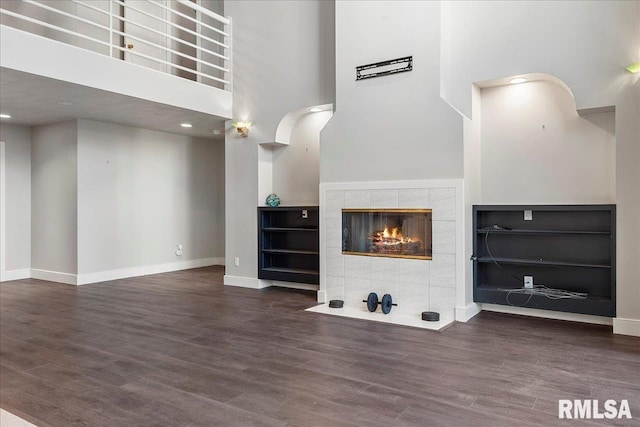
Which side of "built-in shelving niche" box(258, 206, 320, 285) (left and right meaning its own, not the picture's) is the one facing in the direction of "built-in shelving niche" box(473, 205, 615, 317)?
left

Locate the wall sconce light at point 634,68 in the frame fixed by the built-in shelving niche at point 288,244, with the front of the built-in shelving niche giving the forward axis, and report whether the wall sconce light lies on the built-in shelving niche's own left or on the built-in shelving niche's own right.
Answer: on the built-in shelving niche's own left

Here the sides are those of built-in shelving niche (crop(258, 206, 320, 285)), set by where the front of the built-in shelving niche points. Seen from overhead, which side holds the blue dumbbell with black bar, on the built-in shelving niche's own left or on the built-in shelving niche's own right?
on the built-in shelving niche's own left

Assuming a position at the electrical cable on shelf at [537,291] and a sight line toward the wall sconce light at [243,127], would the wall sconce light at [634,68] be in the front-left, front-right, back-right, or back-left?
back-left

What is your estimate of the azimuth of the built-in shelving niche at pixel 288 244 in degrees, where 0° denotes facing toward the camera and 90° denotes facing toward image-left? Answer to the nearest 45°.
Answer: approximately 45°

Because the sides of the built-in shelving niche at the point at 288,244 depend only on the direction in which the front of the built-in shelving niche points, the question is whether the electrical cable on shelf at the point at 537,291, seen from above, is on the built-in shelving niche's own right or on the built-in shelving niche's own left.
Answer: on the built-in shelving niche's own left

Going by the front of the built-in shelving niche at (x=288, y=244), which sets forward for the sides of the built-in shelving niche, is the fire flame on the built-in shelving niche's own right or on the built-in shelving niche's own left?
on the built-in shelving niche's own left
